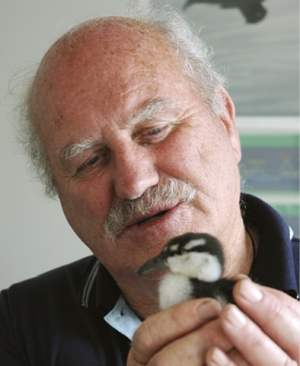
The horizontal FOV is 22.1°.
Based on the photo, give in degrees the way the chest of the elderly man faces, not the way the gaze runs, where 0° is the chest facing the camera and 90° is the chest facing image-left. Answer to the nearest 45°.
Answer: approximately 45°

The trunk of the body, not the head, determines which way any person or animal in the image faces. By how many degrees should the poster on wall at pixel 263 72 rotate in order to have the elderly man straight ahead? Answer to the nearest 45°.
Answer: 0° — it already faces them

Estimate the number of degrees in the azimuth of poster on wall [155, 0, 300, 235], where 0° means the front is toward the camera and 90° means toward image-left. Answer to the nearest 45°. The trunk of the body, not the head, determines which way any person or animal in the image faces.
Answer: approximately 0°

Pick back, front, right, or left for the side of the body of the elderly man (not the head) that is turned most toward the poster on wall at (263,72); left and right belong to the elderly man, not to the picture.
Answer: back
